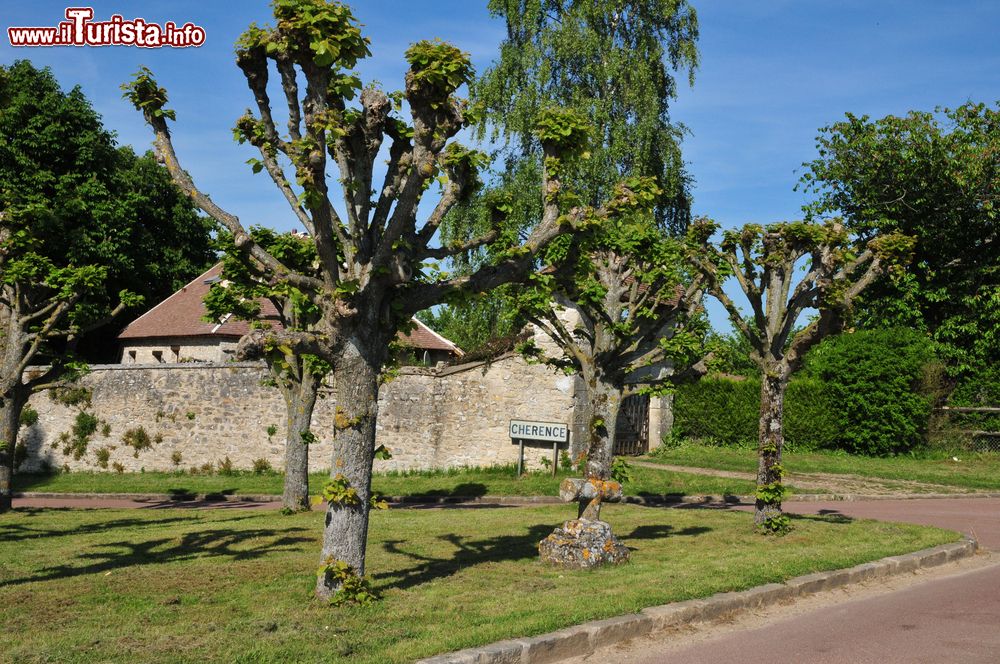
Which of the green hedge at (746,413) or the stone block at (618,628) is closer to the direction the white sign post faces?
the stone block

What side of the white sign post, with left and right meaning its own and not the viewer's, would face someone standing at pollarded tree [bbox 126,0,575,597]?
front

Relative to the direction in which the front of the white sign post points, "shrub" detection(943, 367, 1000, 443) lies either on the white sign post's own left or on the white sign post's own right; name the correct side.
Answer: on the white sign post's own left

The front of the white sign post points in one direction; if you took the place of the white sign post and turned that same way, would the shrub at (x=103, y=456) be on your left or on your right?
on your right

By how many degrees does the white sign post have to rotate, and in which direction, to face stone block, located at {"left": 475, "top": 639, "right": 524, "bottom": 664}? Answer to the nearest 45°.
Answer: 0° — it already faces it

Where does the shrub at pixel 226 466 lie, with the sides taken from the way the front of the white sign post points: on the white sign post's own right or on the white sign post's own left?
on the white sign post's own right

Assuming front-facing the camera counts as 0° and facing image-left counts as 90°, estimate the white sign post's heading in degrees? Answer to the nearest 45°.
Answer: approximately 0°

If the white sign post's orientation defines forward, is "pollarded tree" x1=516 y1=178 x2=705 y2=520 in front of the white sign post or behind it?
in front

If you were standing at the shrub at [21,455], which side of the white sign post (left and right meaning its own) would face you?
right

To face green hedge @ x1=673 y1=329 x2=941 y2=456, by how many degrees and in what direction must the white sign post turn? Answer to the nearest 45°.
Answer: approximately 135° to its left

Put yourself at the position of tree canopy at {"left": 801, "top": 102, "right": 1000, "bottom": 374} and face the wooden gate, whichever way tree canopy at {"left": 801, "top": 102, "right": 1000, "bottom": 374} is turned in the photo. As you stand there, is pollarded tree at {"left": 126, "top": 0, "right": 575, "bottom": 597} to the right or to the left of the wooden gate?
left

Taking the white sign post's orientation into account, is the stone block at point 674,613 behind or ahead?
ahead

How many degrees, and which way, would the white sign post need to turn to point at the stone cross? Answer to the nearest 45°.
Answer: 0° — it already faces it
